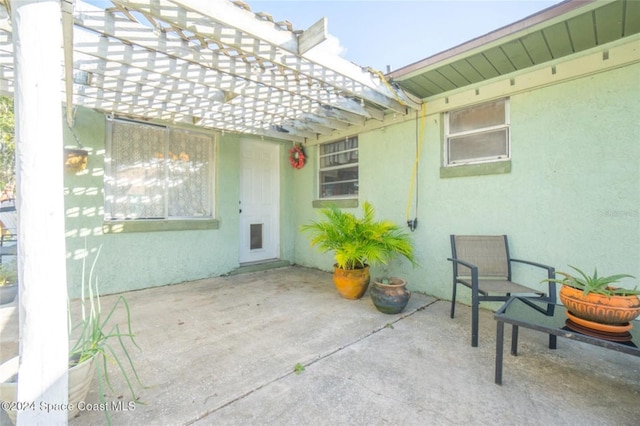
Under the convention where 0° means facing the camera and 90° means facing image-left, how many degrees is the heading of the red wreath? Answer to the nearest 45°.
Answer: approximately 45°

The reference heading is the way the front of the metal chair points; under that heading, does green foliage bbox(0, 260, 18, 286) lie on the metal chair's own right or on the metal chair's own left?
on the metal chair's own right

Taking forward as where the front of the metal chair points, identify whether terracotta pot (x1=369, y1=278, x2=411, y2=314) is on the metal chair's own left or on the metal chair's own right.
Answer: on the metal chair's own right

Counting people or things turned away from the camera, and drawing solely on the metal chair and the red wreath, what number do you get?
0

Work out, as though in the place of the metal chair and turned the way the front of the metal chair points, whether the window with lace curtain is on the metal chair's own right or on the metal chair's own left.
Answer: on the metal chair's own right

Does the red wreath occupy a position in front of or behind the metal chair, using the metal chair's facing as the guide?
behind

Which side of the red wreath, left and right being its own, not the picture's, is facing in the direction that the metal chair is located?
left

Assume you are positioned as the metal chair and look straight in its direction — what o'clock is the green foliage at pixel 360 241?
The green foliage is roughly at 4 o'clock from the metal chair.
